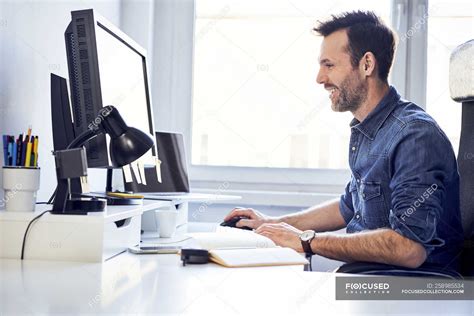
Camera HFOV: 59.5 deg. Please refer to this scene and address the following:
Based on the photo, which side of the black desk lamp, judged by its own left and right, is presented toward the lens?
right

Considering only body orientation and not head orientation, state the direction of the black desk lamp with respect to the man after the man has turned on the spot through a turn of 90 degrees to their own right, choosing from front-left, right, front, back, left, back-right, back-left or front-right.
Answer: back-left

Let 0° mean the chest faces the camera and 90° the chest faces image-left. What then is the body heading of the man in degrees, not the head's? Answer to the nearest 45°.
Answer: approximately 90°

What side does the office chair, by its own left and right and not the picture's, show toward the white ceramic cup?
front

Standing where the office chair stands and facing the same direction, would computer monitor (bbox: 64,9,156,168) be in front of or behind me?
in front

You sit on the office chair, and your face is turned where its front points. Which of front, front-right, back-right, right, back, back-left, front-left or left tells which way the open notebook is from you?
front-left

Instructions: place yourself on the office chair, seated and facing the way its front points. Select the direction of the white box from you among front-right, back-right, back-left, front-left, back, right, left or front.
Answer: front-left

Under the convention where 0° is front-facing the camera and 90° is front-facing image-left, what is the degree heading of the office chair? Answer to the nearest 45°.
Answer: approximately 90°

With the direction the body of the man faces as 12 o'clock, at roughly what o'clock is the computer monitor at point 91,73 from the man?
The computer monitor is roughly at 11 o'clock from the man.

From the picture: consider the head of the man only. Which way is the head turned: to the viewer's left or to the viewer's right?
to the viewer's left

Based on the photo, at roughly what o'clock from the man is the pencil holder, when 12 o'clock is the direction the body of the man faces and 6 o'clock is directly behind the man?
The pencil holder is roughly at 11 o'clock from the man.
